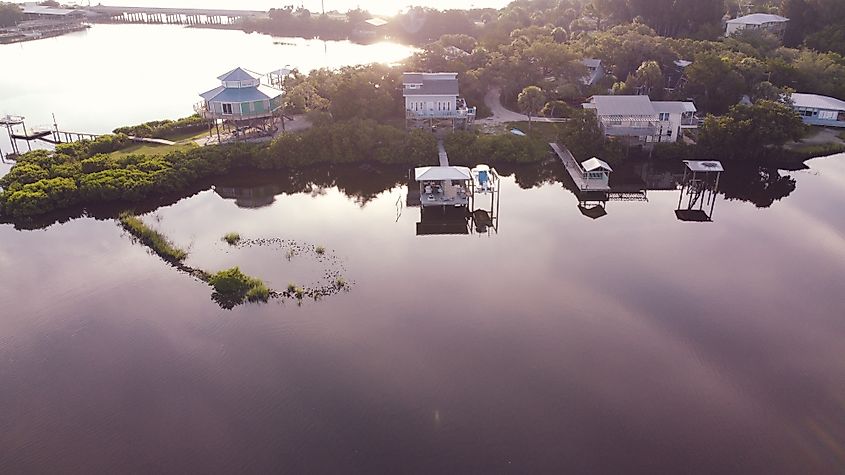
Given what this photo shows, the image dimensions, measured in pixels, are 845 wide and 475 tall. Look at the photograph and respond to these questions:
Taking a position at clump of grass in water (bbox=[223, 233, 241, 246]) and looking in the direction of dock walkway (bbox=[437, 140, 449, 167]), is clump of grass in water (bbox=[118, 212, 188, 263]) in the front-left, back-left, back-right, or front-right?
back-left

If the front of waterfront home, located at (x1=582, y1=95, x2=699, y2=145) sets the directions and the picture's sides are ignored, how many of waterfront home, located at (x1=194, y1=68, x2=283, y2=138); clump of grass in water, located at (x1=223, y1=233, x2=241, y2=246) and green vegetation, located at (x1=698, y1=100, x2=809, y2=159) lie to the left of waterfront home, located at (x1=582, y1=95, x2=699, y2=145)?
1

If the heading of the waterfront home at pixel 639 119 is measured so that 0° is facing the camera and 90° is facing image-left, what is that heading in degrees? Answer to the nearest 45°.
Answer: approximately 0°

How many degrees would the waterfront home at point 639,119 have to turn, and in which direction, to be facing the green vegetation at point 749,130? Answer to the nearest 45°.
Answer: approximately 90° to its left

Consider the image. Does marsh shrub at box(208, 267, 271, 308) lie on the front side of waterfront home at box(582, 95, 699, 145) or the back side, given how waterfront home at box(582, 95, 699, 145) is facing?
on the front side

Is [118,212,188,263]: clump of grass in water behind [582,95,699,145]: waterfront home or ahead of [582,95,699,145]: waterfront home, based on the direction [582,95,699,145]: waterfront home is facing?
ahead

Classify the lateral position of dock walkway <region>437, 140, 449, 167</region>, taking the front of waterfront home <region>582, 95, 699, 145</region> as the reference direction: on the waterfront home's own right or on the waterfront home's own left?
on the waterfront home's own right

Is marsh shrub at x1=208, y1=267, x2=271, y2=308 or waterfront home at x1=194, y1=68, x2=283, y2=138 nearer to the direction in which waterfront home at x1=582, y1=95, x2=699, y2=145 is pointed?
the marsh shrub

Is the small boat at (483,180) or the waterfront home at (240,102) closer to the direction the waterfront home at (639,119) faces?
the small boat

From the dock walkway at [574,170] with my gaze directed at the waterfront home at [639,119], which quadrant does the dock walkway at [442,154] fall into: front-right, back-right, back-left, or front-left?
back-left

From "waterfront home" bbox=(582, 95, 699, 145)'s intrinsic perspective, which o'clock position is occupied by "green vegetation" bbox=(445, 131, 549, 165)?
The green vegetation is roughly at 2 o'clock from the waterfront home.

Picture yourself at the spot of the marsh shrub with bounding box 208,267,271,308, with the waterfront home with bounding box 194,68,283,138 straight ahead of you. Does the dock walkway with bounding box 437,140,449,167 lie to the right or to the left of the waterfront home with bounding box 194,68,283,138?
right

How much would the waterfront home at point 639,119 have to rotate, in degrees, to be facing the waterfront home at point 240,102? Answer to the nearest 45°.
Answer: approximately 90° to its right
